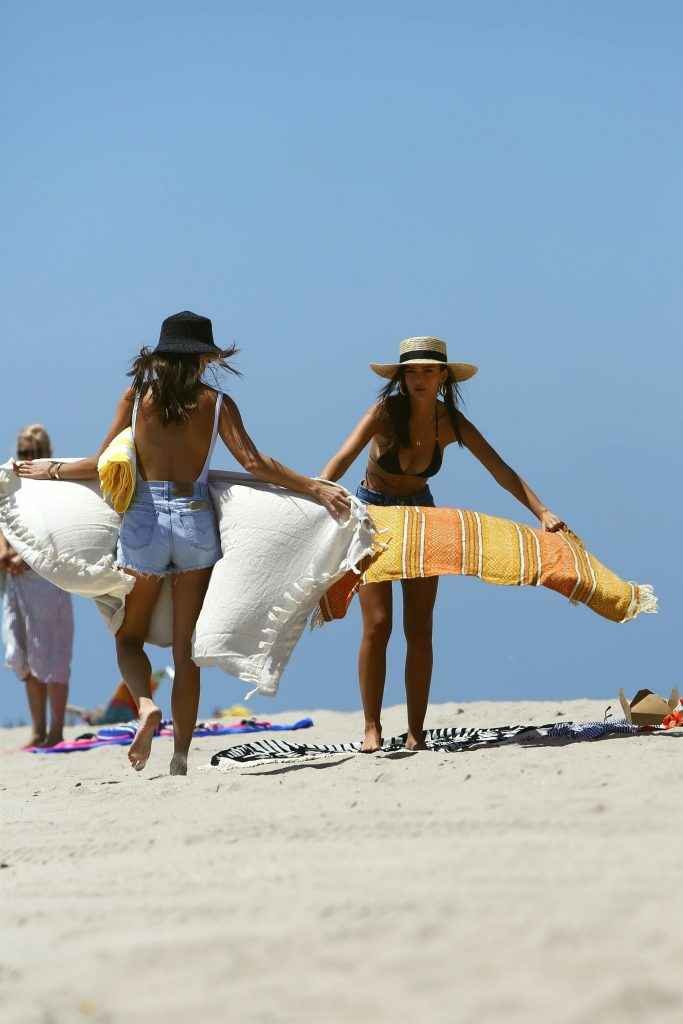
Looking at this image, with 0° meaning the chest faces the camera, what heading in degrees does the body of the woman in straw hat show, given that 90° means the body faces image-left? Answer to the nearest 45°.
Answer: approximately 0°

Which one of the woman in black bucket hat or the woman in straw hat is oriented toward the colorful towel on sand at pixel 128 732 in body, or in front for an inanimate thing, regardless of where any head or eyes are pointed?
the woman in black bucket hat

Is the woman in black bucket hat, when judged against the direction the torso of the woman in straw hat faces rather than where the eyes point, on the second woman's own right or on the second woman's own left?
on the second woman's own right

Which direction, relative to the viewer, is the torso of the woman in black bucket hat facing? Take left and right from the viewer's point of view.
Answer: facing away from the viewer

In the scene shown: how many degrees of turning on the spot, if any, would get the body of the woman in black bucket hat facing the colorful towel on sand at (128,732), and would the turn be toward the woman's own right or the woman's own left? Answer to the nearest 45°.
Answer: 0° — they already face it

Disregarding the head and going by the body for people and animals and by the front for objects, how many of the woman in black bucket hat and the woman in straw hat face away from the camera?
1

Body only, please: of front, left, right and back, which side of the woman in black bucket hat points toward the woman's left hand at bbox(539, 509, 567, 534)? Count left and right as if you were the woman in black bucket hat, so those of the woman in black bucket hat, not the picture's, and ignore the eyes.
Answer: right

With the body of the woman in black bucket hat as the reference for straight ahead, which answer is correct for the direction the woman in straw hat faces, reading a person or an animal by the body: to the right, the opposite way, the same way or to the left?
the opposite way

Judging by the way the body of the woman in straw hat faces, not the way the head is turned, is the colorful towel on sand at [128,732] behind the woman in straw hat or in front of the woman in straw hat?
behind

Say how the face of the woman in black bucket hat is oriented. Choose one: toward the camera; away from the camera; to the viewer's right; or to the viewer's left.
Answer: away from the camera
